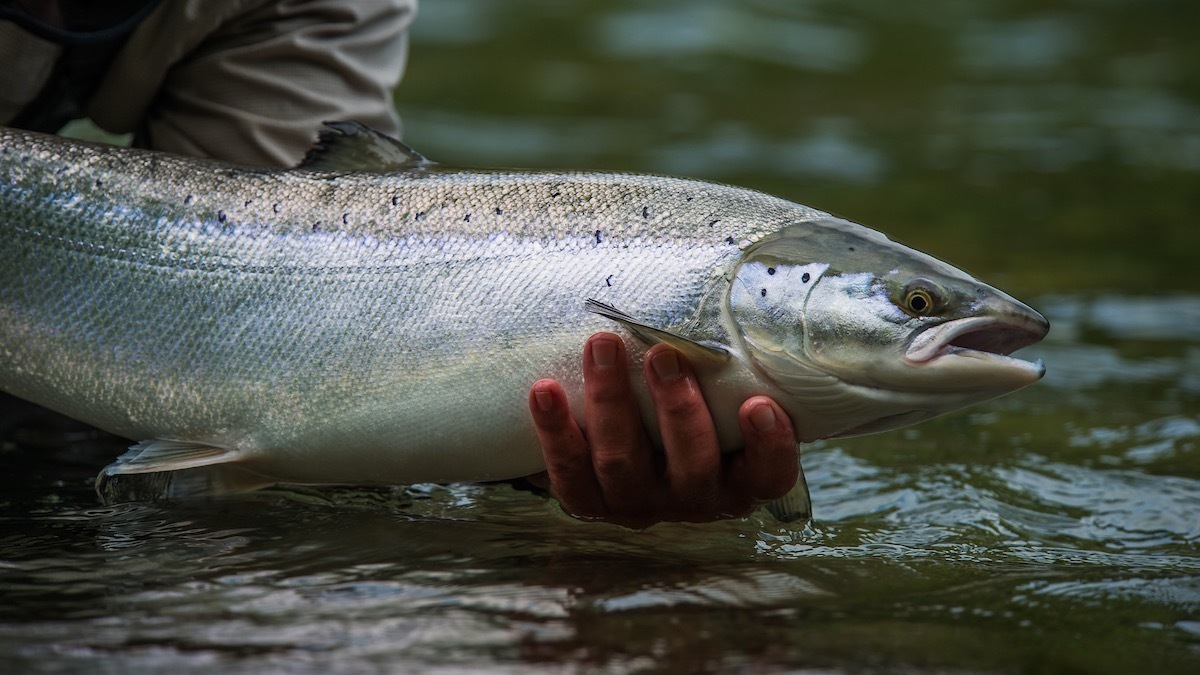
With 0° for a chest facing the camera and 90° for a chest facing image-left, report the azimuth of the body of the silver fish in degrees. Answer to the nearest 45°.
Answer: approximately 270°
